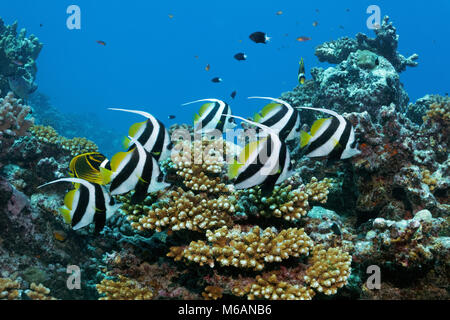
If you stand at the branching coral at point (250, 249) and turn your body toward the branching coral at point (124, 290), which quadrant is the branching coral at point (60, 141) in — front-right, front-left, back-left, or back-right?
front-right

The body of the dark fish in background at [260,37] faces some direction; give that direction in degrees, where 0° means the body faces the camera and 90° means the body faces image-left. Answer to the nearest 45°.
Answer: approximately 90°

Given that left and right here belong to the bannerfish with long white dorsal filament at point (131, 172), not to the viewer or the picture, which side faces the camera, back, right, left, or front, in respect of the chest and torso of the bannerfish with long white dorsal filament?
right

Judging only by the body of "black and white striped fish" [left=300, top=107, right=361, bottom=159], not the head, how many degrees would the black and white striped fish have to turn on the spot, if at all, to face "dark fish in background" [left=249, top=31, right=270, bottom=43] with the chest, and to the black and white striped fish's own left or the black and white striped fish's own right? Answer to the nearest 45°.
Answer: approximately 90° to the black and white striped fish's own left

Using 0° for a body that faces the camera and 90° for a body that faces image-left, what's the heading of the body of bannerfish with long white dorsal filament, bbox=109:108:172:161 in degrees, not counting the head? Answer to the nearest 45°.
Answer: approximately 270°

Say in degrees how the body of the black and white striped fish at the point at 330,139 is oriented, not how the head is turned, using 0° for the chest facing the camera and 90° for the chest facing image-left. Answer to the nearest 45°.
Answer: approximately 270°

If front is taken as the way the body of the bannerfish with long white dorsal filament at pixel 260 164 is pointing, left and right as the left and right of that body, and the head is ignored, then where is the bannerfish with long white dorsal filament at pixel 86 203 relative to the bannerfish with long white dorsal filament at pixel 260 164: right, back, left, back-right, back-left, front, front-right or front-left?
back

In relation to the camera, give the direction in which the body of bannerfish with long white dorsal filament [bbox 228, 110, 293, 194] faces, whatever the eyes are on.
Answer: to the viewer's right

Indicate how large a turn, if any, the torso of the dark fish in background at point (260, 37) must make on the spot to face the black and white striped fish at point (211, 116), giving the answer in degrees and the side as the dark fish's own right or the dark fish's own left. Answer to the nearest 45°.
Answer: approximately 90° to the dark fish's own left

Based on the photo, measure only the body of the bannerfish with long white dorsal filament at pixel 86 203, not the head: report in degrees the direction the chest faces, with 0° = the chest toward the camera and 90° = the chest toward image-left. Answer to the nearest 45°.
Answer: approximately 270°

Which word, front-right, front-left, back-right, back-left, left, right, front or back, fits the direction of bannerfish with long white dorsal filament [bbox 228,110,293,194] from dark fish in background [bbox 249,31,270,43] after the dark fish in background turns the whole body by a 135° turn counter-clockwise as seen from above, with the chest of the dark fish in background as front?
front-right
